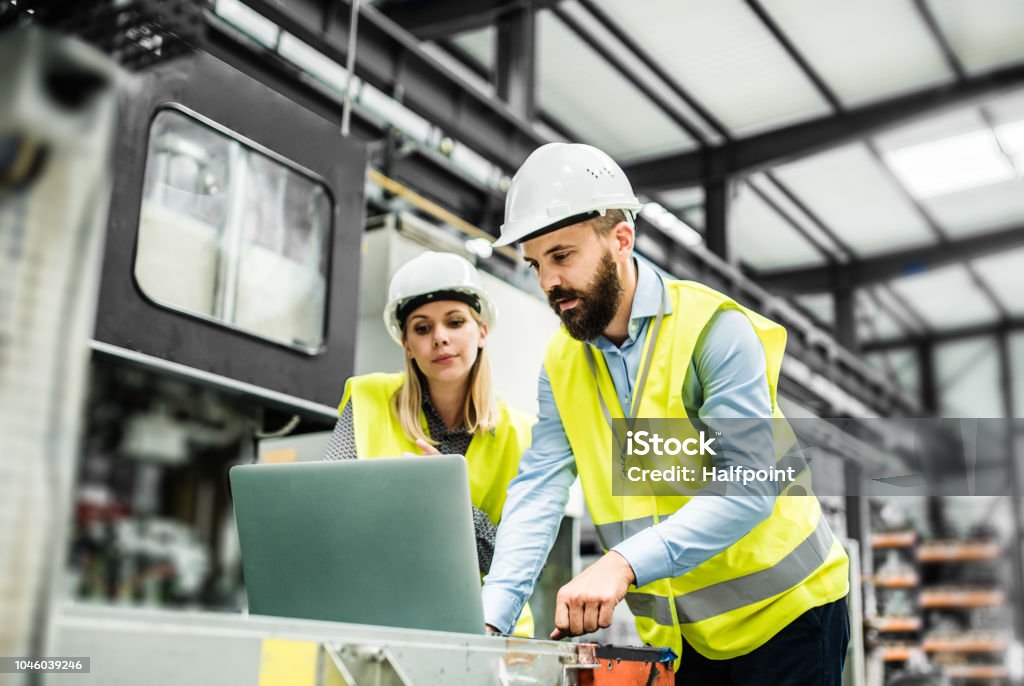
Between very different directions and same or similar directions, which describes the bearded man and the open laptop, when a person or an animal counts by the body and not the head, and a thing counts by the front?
very different directions

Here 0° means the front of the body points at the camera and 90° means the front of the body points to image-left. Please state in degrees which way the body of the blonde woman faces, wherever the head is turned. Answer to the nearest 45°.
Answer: approximately 0°

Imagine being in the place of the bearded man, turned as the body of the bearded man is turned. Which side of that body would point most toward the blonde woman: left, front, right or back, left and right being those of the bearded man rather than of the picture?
right

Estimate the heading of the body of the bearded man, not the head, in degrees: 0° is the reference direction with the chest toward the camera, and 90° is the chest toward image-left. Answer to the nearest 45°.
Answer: approximately 45°

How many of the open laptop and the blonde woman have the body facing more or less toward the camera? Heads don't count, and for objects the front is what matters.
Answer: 1

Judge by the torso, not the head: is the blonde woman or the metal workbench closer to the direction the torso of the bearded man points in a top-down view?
the metal workbench

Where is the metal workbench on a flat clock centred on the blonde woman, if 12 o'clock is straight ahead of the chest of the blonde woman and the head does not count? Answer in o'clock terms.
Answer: The metal workbench is roughly at 12 o'clock from the blonde woman.

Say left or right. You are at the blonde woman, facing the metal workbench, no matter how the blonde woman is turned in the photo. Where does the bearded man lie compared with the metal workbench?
left

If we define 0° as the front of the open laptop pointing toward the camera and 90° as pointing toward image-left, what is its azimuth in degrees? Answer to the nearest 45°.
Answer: approximately 225°

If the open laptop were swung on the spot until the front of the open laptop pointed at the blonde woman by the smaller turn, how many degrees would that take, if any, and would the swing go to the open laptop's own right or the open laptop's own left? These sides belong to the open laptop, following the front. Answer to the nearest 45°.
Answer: approximately 45° to the open laptop's own left
